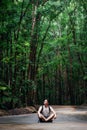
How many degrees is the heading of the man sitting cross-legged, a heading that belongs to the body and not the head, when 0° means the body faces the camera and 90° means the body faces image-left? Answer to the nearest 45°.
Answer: approximately 0°
